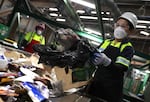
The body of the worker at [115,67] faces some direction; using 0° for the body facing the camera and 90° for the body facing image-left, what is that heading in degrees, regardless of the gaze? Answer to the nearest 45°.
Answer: approximately 45°

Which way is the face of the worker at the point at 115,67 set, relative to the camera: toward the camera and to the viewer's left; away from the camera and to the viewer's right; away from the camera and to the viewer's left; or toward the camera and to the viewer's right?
toward the camera and to the viewer's left
